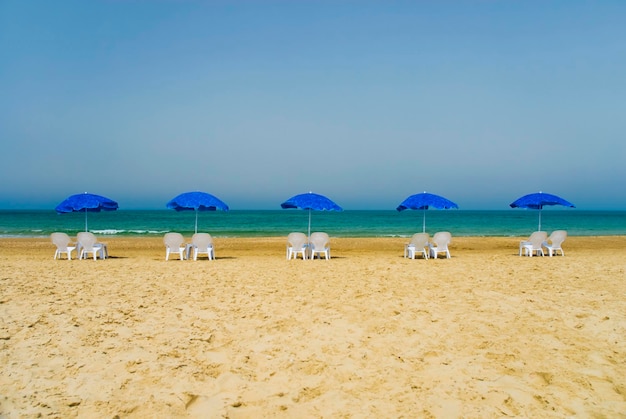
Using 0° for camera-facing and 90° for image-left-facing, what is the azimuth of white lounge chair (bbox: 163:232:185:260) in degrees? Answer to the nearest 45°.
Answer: approximately 180°

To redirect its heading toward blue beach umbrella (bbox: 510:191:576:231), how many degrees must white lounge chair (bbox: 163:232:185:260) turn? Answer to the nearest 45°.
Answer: approximately 90° to its right

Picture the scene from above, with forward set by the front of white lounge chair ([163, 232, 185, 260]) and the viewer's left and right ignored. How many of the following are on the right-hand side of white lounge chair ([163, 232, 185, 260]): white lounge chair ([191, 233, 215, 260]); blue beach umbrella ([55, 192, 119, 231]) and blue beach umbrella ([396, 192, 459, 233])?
2

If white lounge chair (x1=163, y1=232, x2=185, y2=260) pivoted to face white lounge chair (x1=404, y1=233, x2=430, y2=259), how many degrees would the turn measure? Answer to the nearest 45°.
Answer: approximately 90° to its right

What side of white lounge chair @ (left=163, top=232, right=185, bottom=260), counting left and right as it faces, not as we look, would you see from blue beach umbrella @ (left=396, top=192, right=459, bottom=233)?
right

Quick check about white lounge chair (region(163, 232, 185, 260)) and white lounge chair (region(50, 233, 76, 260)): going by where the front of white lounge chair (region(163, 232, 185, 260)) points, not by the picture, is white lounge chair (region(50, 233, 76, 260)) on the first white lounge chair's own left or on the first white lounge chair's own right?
on the first white lounge chair's own left

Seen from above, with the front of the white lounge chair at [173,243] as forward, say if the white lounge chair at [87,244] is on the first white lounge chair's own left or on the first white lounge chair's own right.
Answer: on the first white lounge chair's own left
